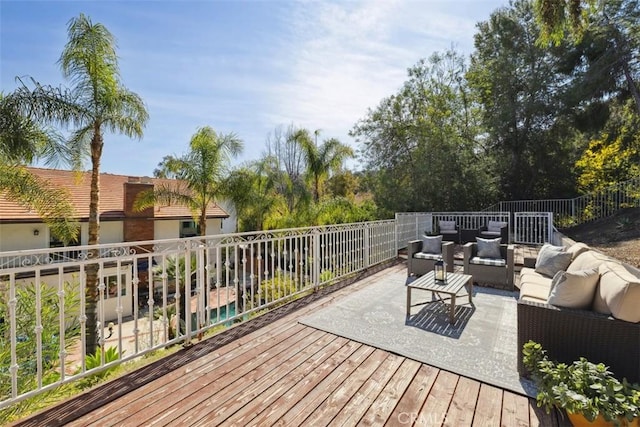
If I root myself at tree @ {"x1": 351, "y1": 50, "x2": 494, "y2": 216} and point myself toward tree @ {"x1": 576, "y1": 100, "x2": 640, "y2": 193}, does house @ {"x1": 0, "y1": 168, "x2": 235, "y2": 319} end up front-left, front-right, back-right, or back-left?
back-right

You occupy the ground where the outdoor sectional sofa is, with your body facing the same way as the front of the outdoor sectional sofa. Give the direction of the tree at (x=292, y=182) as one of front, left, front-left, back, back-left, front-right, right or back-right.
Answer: front-right

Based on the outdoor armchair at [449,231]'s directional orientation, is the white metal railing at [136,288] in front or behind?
in front

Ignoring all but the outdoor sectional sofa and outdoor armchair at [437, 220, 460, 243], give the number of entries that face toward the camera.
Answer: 1

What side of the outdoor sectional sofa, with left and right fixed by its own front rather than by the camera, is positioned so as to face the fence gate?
right

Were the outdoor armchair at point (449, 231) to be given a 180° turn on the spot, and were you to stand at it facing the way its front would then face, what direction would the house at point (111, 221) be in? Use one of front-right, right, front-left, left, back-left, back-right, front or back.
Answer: left

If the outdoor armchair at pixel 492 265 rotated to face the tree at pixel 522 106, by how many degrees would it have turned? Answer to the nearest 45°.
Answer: approximately 135° to its right

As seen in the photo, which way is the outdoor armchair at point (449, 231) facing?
toward the camera

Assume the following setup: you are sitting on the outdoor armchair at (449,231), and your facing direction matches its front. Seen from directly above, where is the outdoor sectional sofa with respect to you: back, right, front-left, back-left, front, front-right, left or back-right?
front

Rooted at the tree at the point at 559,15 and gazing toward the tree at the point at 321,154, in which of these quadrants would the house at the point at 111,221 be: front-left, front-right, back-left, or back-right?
front-left

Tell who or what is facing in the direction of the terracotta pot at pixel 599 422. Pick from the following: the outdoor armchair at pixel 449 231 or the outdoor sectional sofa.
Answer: the outdoor armchair

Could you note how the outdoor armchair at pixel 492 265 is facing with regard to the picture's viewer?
facing the viewer and to the left of the viewer

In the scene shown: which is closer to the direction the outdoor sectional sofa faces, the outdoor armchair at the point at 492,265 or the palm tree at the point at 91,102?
the palm tree

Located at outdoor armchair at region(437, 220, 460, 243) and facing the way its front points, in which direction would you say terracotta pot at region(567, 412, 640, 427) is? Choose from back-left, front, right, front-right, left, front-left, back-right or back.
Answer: front

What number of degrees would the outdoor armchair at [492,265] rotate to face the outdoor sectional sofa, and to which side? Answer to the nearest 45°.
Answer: approximately 45° to its left

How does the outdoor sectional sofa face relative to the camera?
to the viewer's left

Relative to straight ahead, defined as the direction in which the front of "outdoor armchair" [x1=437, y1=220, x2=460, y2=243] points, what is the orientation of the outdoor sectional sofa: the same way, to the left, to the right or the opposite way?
to the right
